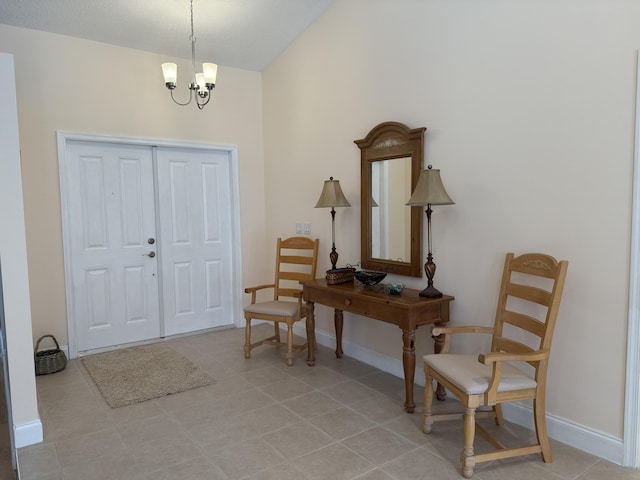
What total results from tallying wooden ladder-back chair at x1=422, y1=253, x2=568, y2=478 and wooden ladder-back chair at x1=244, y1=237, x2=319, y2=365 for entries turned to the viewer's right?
0

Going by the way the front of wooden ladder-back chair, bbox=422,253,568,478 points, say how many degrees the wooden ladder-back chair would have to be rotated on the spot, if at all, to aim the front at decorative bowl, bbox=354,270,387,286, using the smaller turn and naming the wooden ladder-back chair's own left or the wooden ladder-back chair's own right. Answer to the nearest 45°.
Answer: approximately 90° to the wooden ladder-back chair's own right

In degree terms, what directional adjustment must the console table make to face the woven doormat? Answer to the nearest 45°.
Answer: approximately 45° to its right

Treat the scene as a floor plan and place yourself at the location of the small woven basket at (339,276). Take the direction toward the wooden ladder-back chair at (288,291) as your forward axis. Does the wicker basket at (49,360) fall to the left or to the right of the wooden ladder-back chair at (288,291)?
left

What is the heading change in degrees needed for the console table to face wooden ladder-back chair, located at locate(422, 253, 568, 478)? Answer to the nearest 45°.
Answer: approximately 90° to its left

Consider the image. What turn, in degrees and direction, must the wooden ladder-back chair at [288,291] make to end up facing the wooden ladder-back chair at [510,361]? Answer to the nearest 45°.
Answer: approximately 90° to its left

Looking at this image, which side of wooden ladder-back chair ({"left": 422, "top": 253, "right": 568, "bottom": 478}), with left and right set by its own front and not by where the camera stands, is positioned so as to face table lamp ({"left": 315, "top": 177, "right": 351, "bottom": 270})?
right

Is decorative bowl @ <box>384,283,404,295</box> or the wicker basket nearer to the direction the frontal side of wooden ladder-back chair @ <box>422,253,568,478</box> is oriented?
the wicker basket

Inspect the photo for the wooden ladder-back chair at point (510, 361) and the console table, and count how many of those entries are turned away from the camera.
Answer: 0

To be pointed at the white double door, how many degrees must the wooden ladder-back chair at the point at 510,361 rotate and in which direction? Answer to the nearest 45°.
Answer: approximately 45° to its right

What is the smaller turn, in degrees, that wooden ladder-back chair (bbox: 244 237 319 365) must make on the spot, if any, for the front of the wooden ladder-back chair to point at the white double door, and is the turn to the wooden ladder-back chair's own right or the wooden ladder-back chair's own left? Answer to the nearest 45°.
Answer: approximately 45° to the wooden ladder-back chair's own right

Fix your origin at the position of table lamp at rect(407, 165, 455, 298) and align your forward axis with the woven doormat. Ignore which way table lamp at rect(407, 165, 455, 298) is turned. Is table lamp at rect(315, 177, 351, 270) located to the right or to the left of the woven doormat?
right
